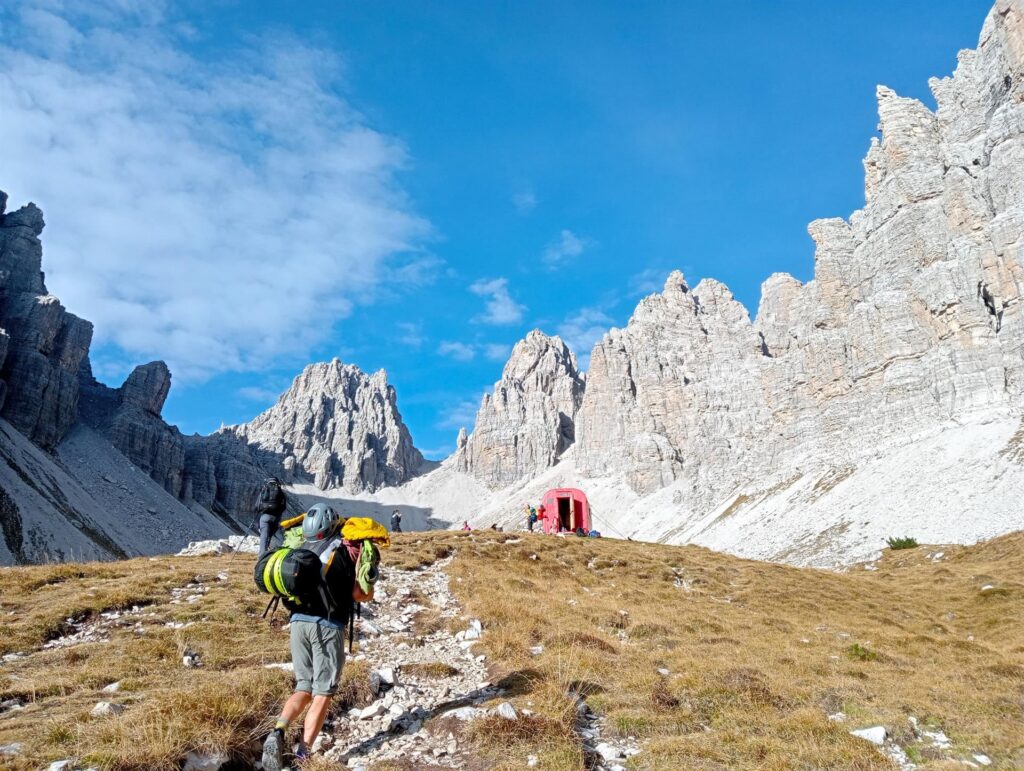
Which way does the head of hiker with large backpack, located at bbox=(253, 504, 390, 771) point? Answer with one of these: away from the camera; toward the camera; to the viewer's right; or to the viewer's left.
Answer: away from the camera

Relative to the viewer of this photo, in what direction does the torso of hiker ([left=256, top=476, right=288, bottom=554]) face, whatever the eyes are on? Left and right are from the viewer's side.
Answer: facing away from the viewer

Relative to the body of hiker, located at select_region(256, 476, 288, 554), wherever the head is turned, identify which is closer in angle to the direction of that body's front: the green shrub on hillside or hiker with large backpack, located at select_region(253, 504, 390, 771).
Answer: the green shrub on hillside

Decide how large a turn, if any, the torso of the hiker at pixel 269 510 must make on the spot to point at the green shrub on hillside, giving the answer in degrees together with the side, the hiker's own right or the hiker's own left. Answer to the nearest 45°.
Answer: approximately 90° to the hiker's own right

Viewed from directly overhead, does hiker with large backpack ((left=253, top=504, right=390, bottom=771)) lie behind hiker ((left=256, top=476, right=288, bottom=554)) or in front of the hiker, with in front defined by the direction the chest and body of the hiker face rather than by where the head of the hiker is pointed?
behind
